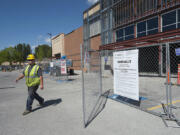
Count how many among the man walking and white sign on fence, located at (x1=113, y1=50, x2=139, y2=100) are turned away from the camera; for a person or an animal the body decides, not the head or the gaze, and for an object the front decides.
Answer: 0

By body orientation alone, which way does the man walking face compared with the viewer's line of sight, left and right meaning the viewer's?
facing the viewer and to the left of the viewer

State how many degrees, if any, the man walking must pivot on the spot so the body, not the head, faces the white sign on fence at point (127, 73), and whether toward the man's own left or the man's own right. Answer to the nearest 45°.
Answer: approximately 135° to the man's own left
